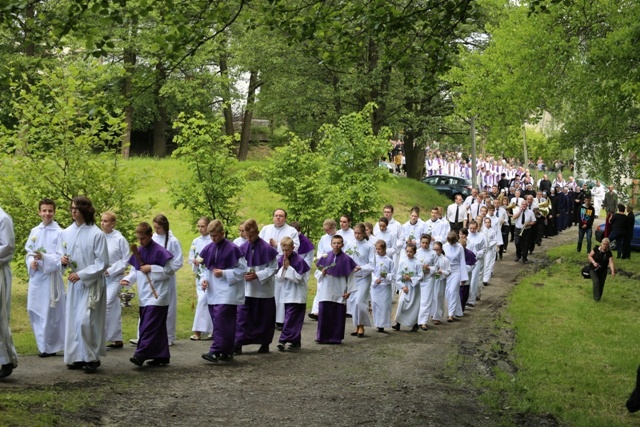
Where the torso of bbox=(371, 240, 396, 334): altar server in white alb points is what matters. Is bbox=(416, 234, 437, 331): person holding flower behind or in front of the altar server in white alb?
behind

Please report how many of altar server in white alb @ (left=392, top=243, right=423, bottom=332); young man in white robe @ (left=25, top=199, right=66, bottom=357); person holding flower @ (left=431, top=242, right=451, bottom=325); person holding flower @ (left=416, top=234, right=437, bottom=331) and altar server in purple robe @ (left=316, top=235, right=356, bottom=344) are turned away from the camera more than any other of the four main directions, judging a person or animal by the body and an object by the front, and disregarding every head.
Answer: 0

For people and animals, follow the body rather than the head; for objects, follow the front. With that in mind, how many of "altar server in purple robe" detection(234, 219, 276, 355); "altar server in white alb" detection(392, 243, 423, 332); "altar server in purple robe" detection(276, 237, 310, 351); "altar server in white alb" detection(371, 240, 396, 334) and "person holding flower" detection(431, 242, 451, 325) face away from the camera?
0

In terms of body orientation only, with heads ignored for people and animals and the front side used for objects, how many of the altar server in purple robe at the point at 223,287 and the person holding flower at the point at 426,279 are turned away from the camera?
0

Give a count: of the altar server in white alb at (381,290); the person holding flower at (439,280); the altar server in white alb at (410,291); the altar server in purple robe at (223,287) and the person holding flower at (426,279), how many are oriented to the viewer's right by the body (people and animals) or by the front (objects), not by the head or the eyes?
0

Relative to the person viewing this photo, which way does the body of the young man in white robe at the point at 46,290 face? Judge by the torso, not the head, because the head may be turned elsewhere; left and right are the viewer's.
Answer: facing the viewer and to the left of the viewer

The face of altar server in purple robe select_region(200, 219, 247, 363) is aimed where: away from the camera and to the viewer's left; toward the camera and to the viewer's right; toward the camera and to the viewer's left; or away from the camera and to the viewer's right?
toward the camera and to the viewer's left

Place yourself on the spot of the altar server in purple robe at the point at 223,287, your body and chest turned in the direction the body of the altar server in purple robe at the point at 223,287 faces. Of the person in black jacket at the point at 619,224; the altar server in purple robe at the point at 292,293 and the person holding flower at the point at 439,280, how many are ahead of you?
0

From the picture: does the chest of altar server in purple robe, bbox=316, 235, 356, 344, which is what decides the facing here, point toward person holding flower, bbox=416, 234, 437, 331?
no

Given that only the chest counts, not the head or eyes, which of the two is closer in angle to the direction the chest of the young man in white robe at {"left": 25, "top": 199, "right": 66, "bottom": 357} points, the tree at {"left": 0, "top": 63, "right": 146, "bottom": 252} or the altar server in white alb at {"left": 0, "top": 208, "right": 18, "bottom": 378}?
the altar server in white alb

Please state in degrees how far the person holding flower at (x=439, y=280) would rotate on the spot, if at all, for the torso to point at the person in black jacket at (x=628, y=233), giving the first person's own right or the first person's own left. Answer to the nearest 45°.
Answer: approximately 180°

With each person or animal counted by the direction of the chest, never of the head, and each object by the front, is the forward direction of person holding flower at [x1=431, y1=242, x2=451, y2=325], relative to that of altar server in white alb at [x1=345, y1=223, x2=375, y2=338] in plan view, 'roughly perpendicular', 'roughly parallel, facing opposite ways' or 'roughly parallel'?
roughly parallel

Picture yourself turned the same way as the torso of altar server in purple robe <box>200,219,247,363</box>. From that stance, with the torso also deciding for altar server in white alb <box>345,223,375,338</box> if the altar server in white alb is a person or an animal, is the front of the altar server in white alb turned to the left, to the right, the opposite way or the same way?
the same way

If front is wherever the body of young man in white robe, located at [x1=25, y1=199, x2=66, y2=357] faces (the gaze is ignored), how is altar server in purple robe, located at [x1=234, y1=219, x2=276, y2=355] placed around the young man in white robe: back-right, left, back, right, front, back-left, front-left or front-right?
back-left

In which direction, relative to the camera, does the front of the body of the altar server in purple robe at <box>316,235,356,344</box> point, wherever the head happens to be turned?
toward the camera

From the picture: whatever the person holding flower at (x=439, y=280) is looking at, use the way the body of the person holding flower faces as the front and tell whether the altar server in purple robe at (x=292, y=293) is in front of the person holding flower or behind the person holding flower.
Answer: in front

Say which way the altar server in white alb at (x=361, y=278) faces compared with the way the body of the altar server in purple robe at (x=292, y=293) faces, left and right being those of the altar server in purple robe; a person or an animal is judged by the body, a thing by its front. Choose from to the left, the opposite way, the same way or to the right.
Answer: the same way

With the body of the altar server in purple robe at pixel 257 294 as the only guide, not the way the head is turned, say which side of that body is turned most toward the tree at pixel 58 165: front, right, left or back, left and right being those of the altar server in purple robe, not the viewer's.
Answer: right

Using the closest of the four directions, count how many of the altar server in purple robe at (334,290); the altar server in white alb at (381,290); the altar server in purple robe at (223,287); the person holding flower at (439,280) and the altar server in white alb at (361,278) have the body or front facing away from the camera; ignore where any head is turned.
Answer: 0
